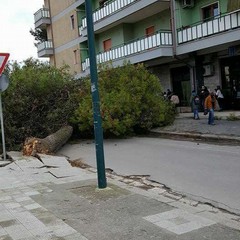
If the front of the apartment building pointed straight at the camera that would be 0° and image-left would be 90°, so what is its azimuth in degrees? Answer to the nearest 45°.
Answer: approximately 45°

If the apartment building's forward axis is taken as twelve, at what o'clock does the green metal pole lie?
The green metal pole is roughly at 11 o'clock from the apartment building.

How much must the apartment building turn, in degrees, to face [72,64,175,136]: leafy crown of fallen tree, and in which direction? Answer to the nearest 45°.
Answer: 0° — it already faces it

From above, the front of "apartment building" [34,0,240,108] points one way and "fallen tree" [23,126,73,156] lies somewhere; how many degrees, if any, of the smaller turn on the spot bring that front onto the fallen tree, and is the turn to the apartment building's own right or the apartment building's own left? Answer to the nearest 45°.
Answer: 0° — it already faces it

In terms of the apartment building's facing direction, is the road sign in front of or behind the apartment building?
in front

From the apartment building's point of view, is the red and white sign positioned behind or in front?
in front
